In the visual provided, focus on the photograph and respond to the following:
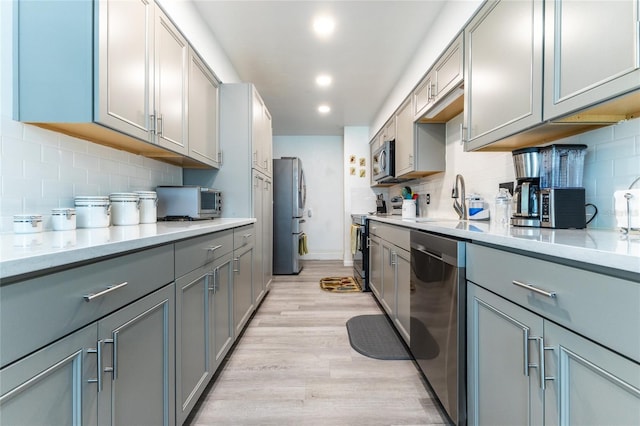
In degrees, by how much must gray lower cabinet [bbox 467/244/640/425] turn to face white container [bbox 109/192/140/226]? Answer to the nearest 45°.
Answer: approximately 45° to its right

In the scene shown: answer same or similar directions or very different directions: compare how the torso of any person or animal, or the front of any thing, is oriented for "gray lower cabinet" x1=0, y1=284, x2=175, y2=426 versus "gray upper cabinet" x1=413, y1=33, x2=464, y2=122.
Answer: very different directions

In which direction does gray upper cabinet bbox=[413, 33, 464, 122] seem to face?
to the viewer's left

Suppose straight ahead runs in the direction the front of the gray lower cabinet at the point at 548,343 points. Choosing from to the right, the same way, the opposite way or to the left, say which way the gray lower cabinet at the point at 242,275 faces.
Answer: the opposite way

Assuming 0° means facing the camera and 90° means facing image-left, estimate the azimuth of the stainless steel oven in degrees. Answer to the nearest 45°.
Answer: approximately 90°

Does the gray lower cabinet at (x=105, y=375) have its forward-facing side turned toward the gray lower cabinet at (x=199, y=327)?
no

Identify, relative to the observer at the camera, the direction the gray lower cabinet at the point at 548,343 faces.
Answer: facing the viewer and to the left of the viewer

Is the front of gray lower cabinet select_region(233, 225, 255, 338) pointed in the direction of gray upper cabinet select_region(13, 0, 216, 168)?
no

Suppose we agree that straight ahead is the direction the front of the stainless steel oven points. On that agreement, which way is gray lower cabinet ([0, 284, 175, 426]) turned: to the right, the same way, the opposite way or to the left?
the opposite way

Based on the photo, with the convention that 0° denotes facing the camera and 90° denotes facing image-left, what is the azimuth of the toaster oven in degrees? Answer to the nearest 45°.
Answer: approximately 315°

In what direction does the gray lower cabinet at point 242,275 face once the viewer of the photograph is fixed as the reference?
facing to the right of the viewer

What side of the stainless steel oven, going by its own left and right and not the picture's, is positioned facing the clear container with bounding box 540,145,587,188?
left

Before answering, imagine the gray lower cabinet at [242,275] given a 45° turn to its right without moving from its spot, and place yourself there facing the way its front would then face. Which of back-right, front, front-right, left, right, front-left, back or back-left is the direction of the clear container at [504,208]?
front
